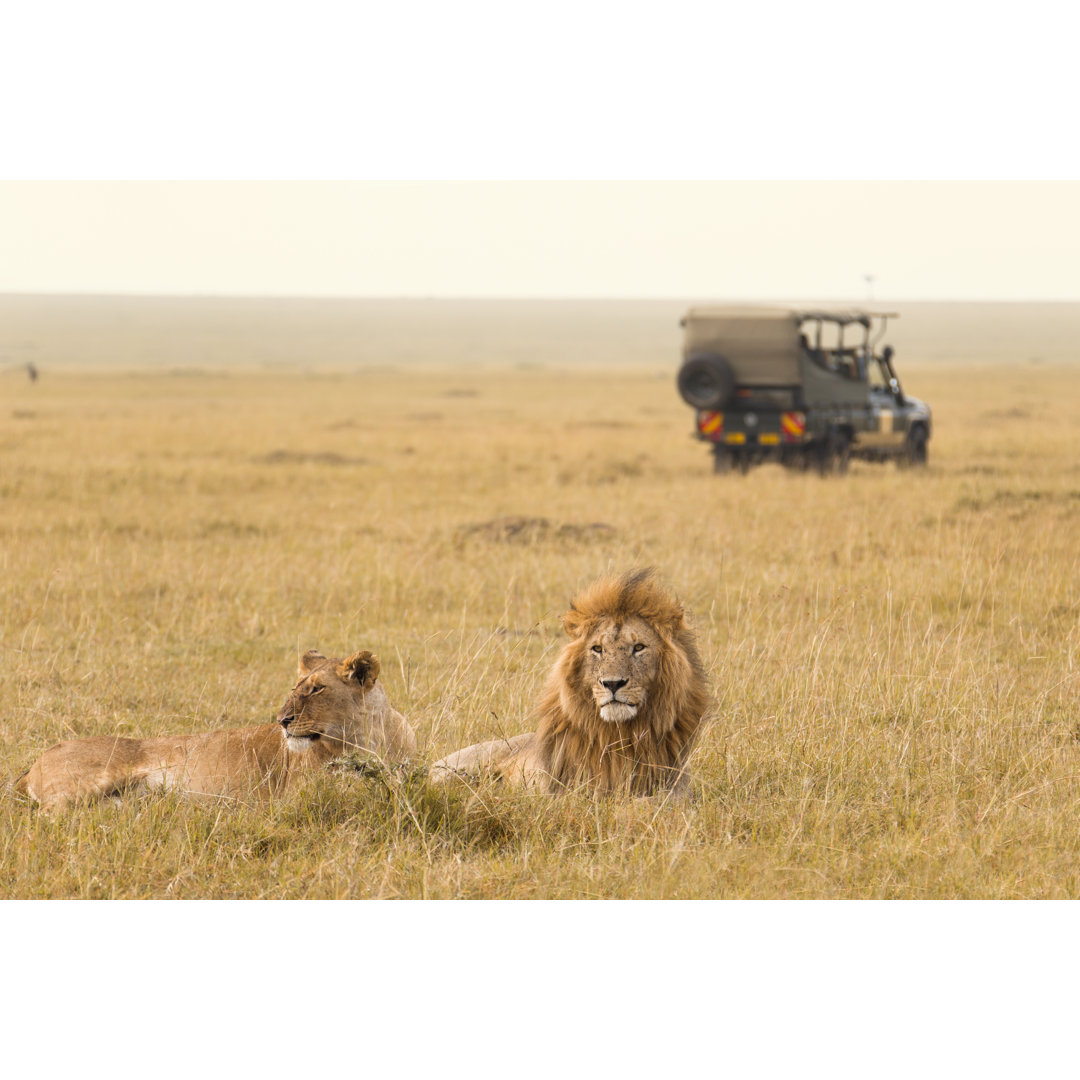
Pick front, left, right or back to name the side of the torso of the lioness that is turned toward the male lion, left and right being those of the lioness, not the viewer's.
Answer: front

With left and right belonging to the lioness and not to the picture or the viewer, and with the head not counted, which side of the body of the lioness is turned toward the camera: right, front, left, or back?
right

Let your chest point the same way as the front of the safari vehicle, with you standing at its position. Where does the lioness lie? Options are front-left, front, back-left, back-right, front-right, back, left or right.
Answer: back-right

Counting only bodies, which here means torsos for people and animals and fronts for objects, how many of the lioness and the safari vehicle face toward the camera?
0

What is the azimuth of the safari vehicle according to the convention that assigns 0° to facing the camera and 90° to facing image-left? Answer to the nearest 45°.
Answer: approximately 225°

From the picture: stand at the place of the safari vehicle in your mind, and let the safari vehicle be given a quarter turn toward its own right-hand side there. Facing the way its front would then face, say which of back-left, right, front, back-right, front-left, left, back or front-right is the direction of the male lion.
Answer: front-right

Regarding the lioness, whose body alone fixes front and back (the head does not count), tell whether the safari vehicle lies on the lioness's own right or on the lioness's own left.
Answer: on the lioness's own left
